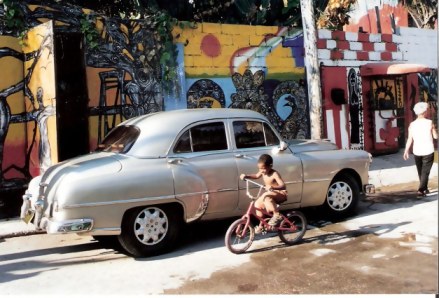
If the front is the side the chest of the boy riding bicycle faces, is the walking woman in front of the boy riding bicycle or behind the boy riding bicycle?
behind

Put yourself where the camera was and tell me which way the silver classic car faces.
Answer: facing away from the viewer and to the right of the viewer

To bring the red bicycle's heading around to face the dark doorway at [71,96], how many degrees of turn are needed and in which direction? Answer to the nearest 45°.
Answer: approximately 90° to its right

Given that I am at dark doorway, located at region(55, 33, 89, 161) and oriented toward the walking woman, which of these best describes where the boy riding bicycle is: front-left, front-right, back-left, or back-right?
front-right

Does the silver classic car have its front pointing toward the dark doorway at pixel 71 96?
no

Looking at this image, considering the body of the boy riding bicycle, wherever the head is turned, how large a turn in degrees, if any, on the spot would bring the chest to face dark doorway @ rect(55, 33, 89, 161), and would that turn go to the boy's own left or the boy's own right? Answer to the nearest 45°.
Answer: approximately 90° to the boy's own right

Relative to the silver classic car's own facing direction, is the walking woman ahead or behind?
ahead

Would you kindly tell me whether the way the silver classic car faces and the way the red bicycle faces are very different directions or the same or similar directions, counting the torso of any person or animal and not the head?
very different directions

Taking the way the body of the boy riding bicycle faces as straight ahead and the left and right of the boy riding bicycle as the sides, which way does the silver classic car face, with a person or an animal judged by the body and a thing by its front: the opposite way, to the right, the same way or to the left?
the opposite way

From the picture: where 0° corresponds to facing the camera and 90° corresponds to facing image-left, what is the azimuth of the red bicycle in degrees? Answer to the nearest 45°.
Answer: approximately 45°

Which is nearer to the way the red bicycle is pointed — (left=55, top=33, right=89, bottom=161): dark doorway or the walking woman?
the dark doorway

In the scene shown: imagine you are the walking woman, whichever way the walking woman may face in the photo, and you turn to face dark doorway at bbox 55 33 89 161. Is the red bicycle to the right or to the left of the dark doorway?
left

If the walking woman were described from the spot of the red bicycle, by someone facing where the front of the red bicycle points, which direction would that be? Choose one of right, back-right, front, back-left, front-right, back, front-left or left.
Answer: back

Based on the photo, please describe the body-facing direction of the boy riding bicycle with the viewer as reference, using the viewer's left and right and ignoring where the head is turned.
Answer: facing the viewer and to the left of the viewer
